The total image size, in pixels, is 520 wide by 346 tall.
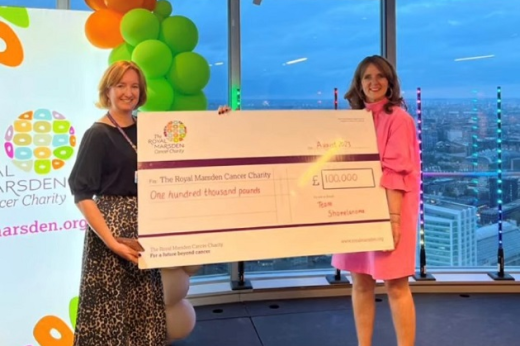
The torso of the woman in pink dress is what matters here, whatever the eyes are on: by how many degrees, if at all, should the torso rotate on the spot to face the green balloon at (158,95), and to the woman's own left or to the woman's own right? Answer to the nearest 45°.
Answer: approximately 45° to the woman's own right

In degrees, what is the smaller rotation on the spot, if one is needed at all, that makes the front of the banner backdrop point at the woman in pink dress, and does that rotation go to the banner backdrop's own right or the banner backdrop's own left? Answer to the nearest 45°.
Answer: approximately 45° to the banner backdrop's own left

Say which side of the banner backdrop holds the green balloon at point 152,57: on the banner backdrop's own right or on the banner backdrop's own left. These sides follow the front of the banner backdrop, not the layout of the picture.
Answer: on the banner backdrop's own left

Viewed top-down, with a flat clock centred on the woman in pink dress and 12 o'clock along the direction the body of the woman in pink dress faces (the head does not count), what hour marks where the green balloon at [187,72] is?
The green balloon is roughly at 2 o'clock from the woman in pink dress.

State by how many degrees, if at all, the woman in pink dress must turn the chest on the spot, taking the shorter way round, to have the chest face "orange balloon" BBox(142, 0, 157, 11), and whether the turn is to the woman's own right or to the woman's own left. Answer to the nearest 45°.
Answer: approximately 45° to the woman's own right

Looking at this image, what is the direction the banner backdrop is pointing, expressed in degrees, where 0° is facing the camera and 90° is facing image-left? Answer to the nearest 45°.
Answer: approximately 0°

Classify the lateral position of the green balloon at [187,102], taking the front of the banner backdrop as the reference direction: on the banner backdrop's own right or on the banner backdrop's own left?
on the banner backdrop's own left
